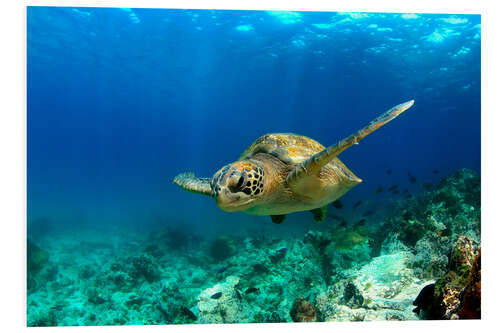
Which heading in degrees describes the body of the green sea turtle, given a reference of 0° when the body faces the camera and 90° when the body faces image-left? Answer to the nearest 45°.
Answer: approximately 45°
